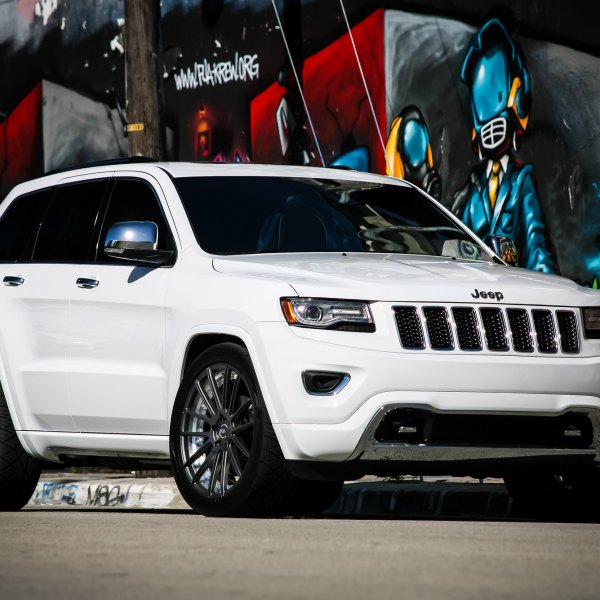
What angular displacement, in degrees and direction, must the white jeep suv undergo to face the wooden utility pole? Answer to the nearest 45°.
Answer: approximately 135° to its left

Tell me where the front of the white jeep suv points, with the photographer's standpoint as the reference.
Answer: facing the viewer and to the right of the viewer
